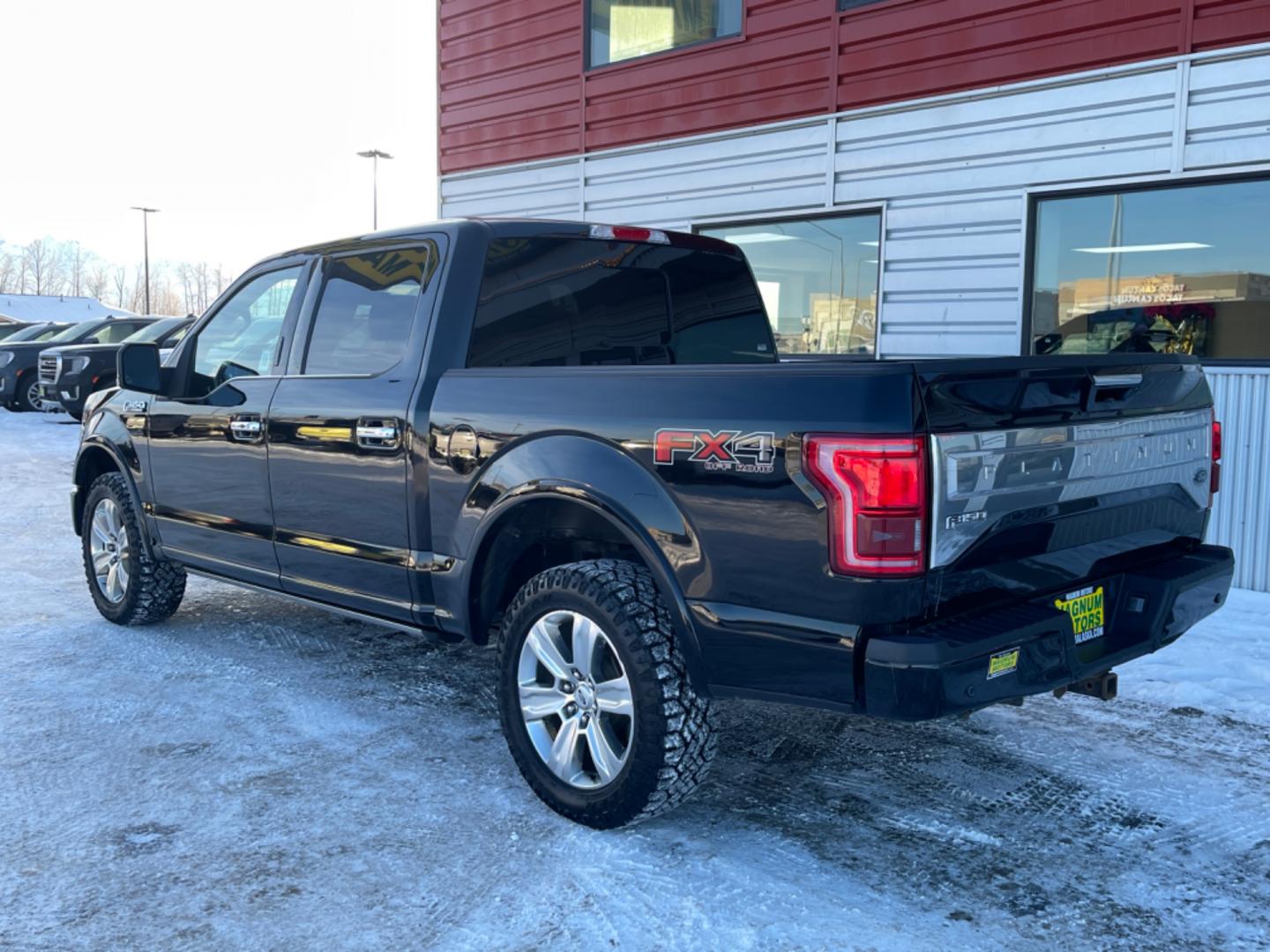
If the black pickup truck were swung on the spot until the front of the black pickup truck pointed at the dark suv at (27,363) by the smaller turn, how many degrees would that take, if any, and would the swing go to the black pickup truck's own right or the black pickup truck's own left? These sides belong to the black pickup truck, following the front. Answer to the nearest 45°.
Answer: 0° — it already faces it

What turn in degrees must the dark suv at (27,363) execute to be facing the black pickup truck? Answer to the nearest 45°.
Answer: approximately 45° to its left

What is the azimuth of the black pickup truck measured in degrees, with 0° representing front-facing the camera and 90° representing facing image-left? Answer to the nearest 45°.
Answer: approximately 135°

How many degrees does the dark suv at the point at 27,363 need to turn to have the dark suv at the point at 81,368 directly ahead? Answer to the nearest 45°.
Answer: approximately 45° to its left

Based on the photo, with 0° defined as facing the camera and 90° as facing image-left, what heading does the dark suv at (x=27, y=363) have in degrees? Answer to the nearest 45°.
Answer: approximately 45°

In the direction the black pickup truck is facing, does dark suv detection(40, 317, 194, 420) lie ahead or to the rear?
ahead

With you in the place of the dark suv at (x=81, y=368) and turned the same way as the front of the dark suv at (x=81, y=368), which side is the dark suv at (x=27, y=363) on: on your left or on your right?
on your right

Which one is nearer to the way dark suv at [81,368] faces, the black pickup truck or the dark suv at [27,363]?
the black pickup truck
